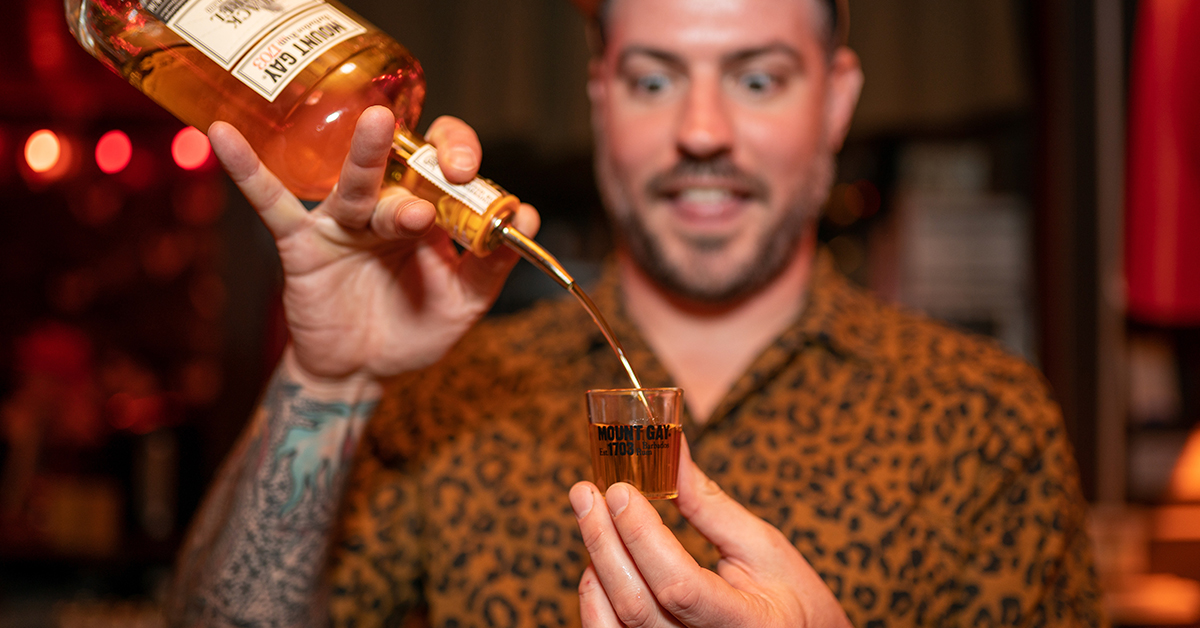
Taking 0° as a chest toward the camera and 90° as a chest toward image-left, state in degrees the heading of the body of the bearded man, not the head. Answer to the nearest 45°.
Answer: approximately 0°
